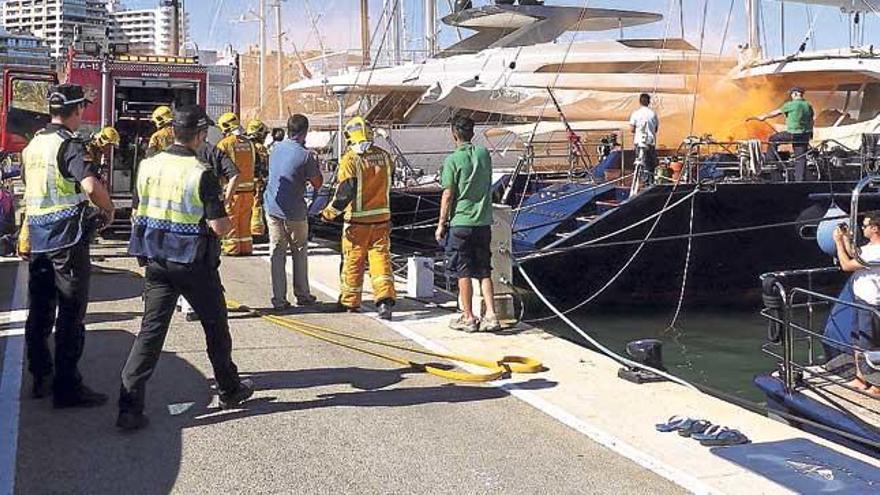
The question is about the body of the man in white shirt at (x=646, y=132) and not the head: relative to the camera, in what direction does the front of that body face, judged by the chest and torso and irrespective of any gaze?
away from the camera

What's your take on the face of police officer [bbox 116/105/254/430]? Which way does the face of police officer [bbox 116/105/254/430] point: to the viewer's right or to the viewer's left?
to the viewer's right

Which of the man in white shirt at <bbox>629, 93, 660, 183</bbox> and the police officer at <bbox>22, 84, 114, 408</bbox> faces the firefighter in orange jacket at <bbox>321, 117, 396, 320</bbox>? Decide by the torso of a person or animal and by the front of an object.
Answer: the police officer

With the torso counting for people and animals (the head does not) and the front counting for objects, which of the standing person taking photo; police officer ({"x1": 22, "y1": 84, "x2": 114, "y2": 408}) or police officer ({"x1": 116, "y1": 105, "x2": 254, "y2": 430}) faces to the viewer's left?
the standing person taking photo

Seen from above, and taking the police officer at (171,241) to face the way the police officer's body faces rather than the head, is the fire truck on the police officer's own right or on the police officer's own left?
on the police officer's own left

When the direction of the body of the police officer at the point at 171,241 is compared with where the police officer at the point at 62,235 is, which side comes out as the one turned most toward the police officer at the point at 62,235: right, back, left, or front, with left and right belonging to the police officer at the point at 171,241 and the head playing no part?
left

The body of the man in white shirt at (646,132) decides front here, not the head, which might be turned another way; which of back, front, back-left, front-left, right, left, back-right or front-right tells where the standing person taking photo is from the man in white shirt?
back

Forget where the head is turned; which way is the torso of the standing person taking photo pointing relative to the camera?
to the viewer's left

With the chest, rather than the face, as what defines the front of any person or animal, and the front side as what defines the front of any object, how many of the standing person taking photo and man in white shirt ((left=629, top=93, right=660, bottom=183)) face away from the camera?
1

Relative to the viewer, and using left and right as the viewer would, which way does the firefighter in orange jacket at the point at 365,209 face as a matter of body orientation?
facing away from the viewer and to the left of the viewer

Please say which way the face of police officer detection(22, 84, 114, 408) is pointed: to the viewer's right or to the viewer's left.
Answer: to the viewer's right
